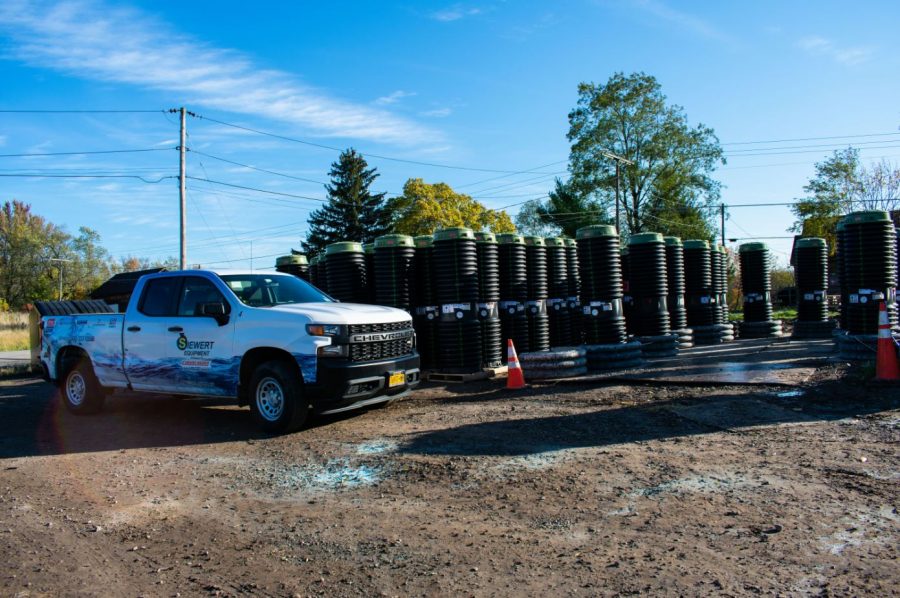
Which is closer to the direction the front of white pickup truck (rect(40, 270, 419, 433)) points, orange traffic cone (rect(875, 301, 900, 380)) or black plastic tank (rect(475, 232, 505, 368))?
the orange traffic cone

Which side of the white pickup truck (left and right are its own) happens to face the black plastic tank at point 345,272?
left

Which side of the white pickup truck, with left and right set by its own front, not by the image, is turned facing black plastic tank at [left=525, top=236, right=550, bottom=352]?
left

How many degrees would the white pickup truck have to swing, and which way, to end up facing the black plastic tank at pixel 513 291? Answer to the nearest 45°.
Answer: approximately 90° to its left

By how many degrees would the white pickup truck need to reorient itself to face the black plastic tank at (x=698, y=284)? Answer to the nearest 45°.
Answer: approximately 90° to its left

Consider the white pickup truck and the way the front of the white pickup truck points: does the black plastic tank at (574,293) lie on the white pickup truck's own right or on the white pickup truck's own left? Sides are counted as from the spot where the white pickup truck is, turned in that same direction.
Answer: on the white pickup truck's own left

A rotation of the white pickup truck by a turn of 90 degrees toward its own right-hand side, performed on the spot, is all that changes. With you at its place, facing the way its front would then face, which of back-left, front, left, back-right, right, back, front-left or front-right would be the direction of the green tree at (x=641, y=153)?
back
